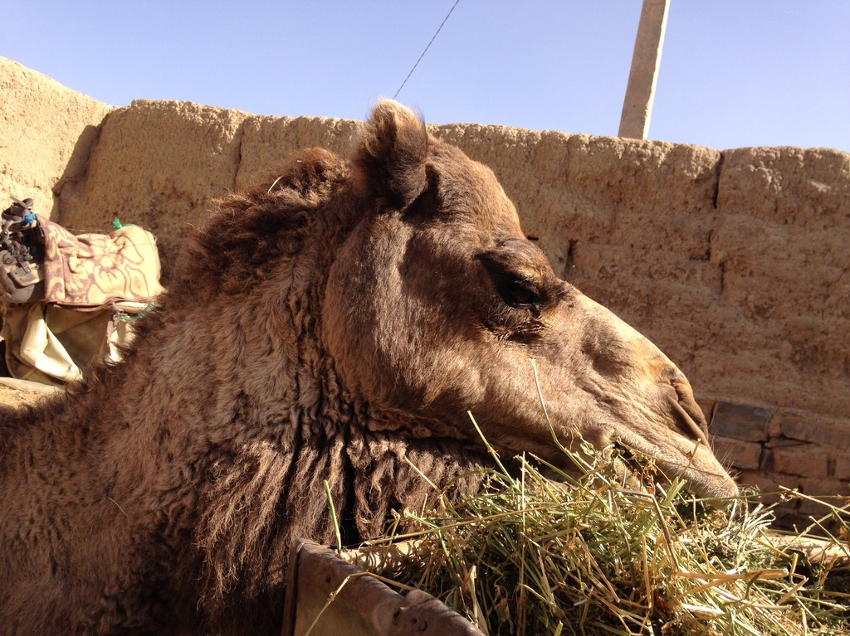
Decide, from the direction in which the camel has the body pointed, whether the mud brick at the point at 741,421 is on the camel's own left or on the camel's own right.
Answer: on the camel's own left

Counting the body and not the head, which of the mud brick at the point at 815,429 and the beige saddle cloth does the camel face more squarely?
the mud brick

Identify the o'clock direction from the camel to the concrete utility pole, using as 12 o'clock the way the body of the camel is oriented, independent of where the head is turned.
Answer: The concrete utility pole is roughly at 10 o'clock from the camel.

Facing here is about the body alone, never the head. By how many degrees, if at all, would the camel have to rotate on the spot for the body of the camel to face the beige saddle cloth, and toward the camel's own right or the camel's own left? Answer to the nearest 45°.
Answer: approximately 135° to the camel's own left

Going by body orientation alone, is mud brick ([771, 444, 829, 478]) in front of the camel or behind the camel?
in front

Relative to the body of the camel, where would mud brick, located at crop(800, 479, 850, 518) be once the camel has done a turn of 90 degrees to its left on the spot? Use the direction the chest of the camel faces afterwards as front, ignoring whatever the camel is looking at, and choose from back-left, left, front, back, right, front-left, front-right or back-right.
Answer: front-right

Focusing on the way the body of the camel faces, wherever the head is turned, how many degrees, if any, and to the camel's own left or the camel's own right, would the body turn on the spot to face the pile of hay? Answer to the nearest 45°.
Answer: approximately 45° to the camel's own right

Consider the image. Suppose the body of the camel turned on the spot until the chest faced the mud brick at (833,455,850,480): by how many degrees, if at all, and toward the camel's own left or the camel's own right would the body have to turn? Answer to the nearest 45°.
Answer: approximately 45° to the camel's own left

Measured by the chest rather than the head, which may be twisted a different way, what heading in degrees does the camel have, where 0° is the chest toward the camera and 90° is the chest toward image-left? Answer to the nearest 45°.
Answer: approximately 270°
